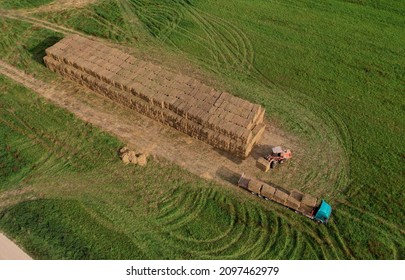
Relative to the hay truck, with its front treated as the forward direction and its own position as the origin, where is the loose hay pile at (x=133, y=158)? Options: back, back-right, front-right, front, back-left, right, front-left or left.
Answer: back-right

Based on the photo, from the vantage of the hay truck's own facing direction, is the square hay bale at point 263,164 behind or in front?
behind

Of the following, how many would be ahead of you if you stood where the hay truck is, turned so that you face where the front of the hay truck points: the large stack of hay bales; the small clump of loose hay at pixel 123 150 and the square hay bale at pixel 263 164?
0

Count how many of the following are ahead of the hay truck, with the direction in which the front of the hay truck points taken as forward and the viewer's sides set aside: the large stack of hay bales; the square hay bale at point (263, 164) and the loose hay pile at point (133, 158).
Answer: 0

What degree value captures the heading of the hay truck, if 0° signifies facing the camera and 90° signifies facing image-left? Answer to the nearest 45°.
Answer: approximately 315°

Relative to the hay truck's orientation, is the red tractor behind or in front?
behind

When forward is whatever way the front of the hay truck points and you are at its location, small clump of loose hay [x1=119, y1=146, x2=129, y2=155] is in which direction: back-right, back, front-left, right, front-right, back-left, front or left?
back-right

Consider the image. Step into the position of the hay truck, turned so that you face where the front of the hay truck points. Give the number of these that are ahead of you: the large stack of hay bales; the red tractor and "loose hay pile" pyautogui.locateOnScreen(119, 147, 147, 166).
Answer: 0

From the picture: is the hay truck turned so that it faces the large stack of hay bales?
no
